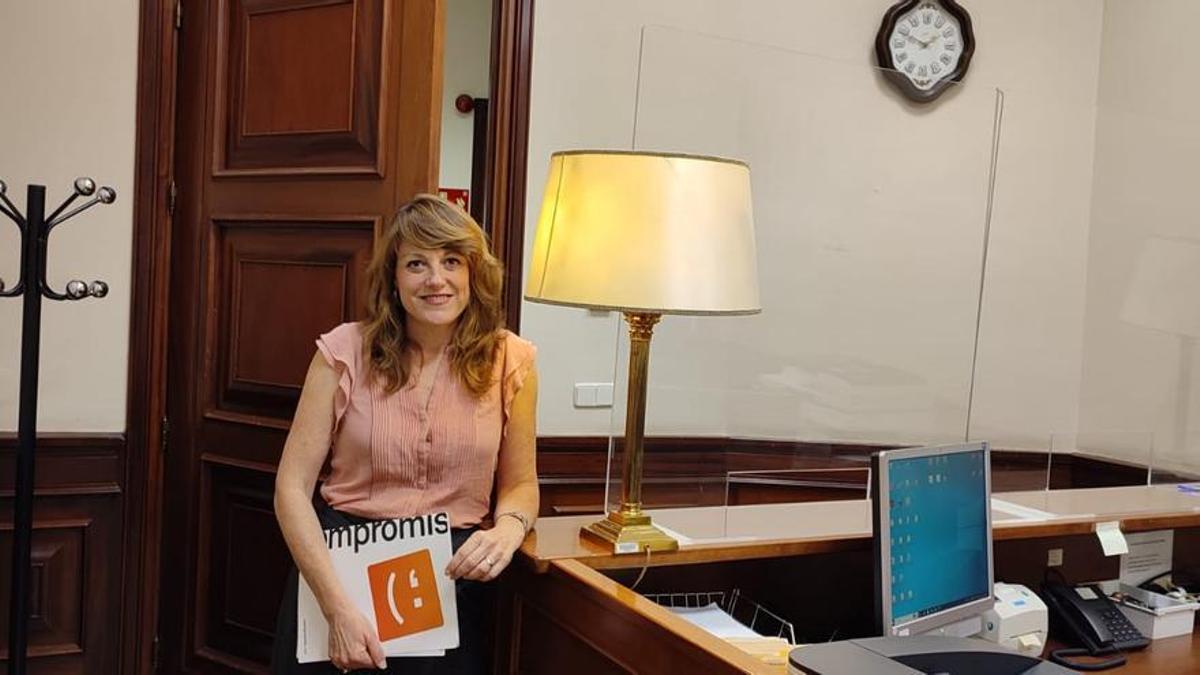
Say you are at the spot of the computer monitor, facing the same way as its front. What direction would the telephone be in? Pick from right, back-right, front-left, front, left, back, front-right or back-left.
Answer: left

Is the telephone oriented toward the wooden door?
no

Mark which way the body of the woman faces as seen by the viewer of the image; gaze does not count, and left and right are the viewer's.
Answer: facing the viewer

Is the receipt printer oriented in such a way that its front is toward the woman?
no

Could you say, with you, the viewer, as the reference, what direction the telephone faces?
facing the viewer and to the right of the viewer

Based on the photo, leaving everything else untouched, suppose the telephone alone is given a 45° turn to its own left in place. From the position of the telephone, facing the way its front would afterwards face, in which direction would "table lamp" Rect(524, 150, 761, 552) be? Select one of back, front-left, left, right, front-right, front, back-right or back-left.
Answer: back-right

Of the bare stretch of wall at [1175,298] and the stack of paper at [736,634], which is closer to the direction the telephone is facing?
the stack of paper

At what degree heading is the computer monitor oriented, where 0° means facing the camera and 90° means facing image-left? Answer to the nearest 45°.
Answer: approximately 315°

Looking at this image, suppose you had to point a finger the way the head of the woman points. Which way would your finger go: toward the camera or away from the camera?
toward the camera

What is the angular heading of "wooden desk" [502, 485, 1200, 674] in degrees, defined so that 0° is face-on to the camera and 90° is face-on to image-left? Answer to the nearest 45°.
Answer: approximately 0°

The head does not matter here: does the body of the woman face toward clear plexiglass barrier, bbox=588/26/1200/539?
no

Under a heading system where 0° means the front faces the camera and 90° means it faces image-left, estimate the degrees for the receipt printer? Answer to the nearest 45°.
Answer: approximately 315°

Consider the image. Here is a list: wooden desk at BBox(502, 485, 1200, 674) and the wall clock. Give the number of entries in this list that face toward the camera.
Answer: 2

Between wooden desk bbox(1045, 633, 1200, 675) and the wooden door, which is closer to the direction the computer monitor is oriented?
the wooden desk
